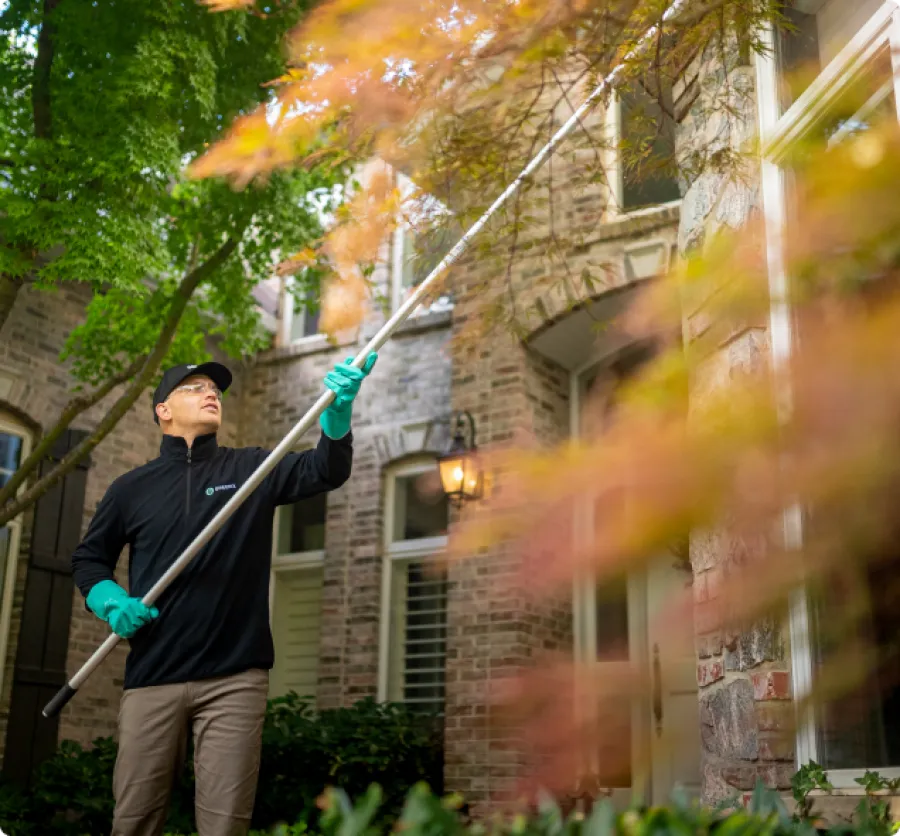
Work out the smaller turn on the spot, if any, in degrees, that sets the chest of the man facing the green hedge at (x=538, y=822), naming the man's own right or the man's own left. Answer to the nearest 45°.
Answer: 0° — they already face it

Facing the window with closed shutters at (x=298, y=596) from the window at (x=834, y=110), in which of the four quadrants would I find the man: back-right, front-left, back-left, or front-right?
front-left

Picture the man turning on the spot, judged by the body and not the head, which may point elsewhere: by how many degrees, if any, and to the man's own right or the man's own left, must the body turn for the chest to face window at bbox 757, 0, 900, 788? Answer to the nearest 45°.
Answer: approximately 45° to the man's own left

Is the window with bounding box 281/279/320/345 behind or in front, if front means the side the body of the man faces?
behind

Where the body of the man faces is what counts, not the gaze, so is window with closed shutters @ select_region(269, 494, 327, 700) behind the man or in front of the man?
behind

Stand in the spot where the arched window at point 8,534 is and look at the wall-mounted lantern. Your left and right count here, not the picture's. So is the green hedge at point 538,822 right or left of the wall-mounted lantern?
right

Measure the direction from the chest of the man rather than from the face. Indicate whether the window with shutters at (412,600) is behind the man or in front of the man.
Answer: behind

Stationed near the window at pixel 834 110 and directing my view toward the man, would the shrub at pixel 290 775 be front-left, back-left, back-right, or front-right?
front-right

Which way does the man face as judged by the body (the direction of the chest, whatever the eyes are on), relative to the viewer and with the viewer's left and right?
facing the viewer

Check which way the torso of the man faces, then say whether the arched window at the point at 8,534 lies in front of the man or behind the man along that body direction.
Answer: behind

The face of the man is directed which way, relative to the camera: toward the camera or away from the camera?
toward the camera
